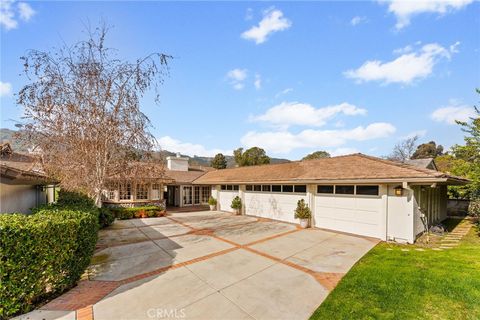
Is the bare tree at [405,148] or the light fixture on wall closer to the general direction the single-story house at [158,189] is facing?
the light fixture on wall

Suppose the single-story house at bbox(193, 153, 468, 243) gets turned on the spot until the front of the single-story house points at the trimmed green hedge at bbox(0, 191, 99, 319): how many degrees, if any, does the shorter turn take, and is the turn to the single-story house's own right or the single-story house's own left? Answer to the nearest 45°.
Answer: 0° — it already faces it

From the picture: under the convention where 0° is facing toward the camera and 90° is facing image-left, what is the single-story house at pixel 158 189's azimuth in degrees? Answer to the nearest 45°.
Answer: approximately 0°

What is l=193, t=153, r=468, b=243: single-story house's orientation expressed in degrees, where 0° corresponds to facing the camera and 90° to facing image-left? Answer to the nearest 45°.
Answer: approximately 45°

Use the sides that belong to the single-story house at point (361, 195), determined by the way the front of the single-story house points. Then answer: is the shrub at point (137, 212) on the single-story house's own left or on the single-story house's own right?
on the single-story house's own right
